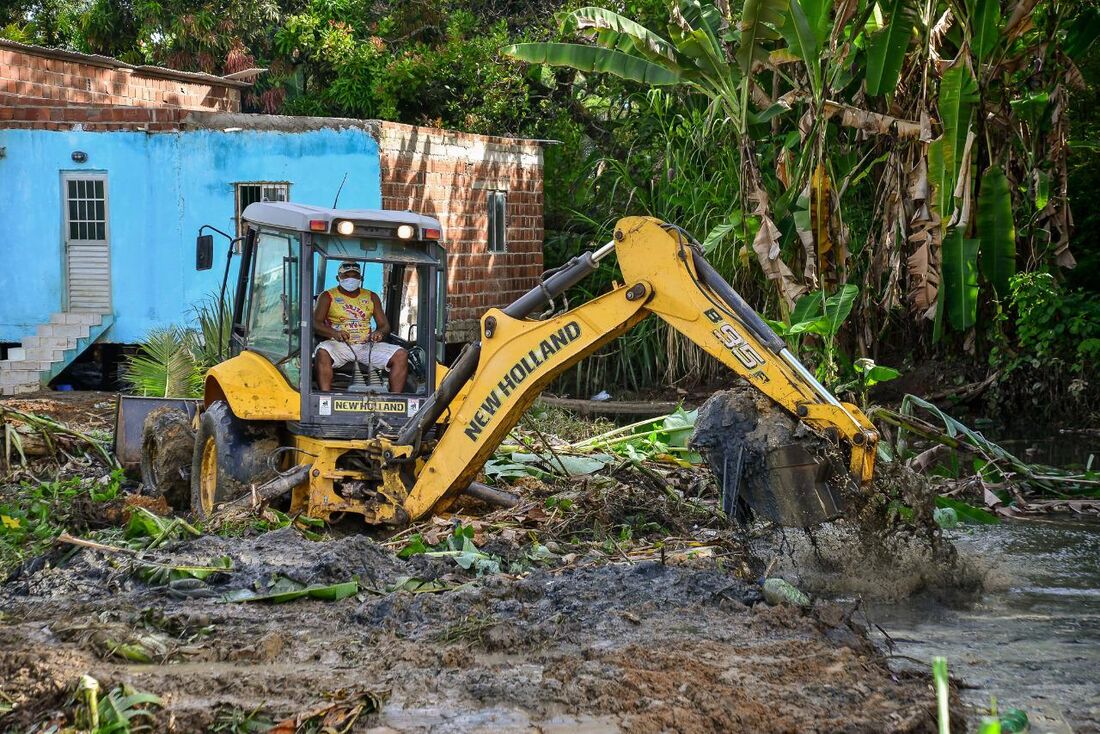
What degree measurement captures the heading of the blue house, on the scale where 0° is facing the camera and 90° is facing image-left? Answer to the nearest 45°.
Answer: approximately 0°

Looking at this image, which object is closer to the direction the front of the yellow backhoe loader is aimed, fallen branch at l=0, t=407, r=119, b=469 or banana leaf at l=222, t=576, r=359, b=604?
the fallen branch

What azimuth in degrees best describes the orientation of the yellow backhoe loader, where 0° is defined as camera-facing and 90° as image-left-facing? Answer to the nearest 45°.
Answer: approximately 135°

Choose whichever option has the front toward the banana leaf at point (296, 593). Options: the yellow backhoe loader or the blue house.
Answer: the blue house

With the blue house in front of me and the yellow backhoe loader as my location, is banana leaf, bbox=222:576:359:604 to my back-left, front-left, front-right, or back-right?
back-left

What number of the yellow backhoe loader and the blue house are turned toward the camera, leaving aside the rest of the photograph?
1

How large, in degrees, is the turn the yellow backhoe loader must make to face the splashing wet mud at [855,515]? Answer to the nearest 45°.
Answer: approximately 180°

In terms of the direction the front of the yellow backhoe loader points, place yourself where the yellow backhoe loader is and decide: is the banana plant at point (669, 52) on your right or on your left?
on your right
